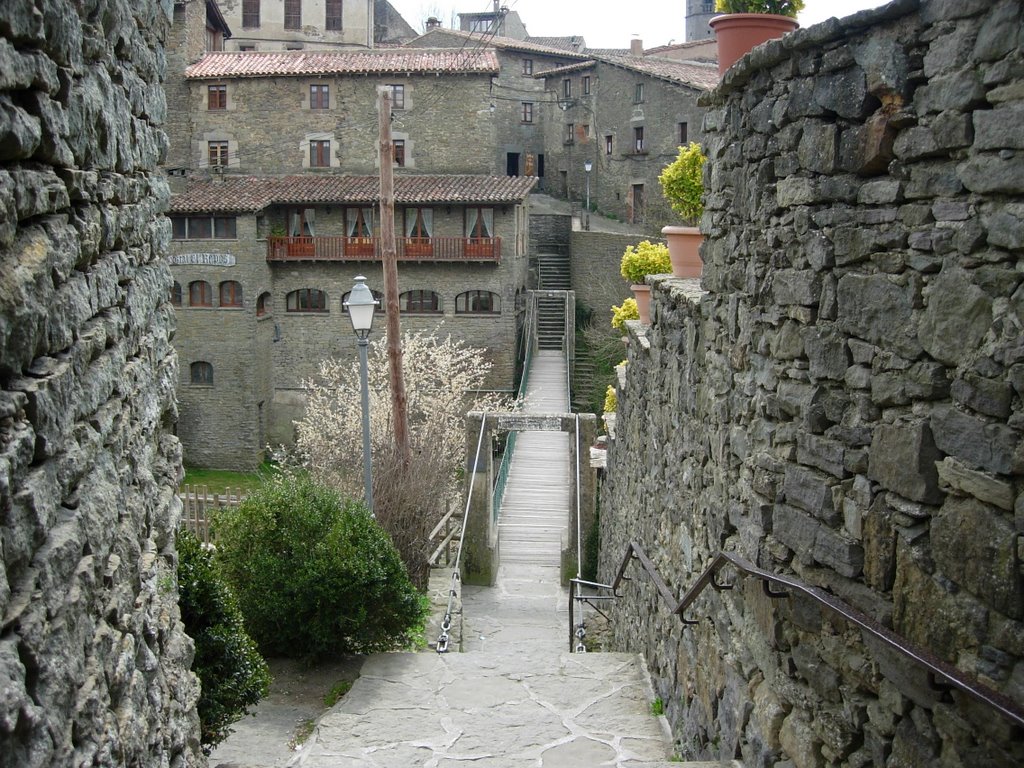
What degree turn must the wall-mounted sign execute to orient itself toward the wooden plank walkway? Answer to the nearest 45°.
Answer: approximately 45° to its left

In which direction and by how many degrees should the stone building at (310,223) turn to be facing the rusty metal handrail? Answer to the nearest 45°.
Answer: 0° — it already faces it

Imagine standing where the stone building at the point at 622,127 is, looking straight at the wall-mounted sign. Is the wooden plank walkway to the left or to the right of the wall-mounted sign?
left

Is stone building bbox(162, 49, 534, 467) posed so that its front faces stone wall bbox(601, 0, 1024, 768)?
yes

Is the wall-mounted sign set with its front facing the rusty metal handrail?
yes

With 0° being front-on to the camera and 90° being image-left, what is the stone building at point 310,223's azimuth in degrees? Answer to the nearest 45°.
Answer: approximately 0°

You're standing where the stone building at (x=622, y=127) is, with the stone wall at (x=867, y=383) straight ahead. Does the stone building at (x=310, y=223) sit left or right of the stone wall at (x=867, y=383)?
right

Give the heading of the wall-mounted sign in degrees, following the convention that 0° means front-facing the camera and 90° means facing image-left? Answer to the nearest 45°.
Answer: approximately 0°

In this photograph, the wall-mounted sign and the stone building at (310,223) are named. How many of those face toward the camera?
2
